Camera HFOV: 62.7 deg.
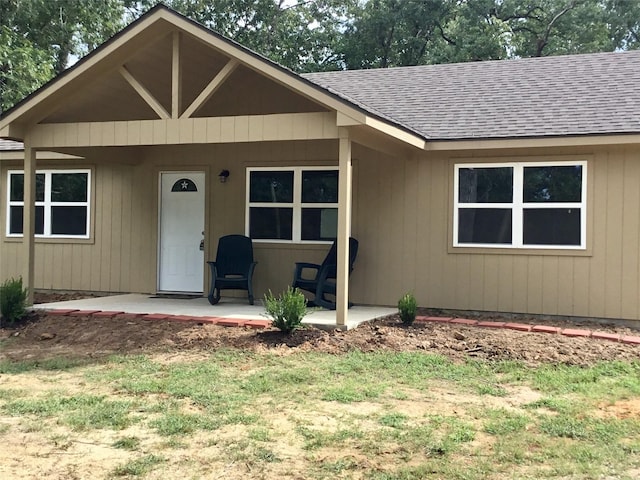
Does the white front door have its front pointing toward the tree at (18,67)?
no

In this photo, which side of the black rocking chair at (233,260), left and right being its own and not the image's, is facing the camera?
front

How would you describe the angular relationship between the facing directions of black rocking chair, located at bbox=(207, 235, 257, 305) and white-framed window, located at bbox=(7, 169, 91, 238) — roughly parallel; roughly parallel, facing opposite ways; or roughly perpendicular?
roughly parallel

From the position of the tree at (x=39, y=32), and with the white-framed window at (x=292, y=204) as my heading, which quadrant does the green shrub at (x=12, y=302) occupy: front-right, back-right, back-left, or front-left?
front-right

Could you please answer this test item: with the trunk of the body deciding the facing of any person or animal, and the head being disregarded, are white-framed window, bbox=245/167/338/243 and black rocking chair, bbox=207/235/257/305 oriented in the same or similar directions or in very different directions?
same or similar directions

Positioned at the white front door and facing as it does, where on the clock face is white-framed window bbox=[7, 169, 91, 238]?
The white-framed window is roughly at 4 o'clock from the white front door.

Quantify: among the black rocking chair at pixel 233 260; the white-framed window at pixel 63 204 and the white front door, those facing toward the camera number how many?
3

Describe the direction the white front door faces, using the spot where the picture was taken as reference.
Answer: facing the viewer

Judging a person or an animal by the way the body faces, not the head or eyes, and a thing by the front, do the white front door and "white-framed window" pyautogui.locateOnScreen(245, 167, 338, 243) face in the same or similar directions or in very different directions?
same or similar directions

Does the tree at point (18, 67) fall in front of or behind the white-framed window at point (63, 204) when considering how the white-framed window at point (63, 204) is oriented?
behind

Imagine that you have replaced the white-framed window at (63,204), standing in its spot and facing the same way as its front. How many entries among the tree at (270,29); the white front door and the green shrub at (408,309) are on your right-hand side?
0

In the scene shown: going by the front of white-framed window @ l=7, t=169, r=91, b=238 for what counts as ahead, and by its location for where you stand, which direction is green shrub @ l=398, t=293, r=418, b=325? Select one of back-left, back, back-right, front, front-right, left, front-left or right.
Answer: front-left

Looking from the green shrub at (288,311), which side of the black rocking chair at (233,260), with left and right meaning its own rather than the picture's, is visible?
front

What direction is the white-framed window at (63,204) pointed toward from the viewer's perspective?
toward the camera

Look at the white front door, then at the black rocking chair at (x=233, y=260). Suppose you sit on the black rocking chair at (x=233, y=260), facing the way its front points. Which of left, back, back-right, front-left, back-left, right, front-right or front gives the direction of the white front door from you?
back-right

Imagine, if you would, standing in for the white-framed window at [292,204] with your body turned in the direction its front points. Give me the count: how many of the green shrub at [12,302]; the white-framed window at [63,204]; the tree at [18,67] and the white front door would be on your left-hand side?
0

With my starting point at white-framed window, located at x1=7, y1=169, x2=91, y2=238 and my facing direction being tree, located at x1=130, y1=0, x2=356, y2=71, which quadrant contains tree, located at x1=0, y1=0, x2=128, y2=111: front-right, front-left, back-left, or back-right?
front-left

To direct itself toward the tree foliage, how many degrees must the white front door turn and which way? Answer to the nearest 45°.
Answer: approximately 135° to its left
